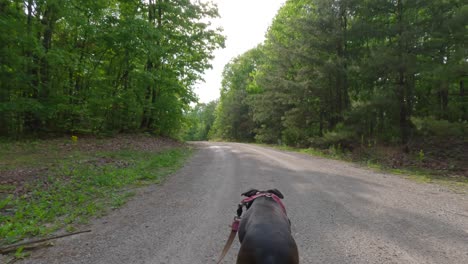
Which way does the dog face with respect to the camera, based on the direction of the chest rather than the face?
away from the camera
